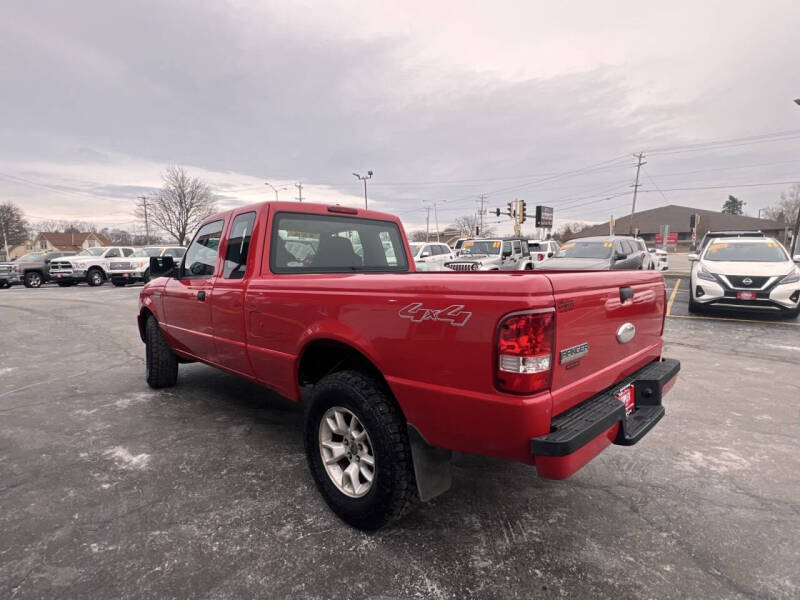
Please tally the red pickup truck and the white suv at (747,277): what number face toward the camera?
1

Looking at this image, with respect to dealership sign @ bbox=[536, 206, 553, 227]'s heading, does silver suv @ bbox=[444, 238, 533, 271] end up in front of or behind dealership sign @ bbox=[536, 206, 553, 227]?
in front

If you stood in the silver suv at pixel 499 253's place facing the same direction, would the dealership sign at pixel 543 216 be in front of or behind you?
behind

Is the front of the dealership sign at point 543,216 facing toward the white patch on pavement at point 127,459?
yes

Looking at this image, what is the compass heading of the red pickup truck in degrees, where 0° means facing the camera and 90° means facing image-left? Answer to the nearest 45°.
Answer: approximately 135°

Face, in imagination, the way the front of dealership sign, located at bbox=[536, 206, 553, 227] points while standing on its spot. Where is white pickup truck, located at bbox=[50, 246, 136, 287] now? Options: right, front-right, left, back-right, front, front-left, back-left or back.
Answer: front-right

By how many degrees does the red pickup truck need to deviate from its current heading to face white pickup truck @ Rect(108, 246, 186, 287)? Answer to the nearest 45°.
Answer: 0° — it already faces it

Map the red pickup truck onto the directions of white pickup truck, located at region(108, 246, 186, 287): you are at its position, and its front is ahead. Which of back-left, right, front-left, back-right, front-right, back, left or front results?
front-left

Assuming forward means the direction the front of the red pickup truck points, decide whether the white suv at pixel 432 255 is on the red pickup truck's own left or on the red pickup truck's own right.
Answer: on the red pickup truck's own right

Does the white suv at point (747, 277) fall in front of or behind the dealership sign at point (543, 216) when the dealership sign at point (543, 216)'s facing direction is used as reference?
in front

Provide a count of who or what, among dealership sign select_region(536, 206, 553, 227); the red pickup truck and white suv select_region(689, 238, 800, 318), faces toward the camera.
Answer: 2
